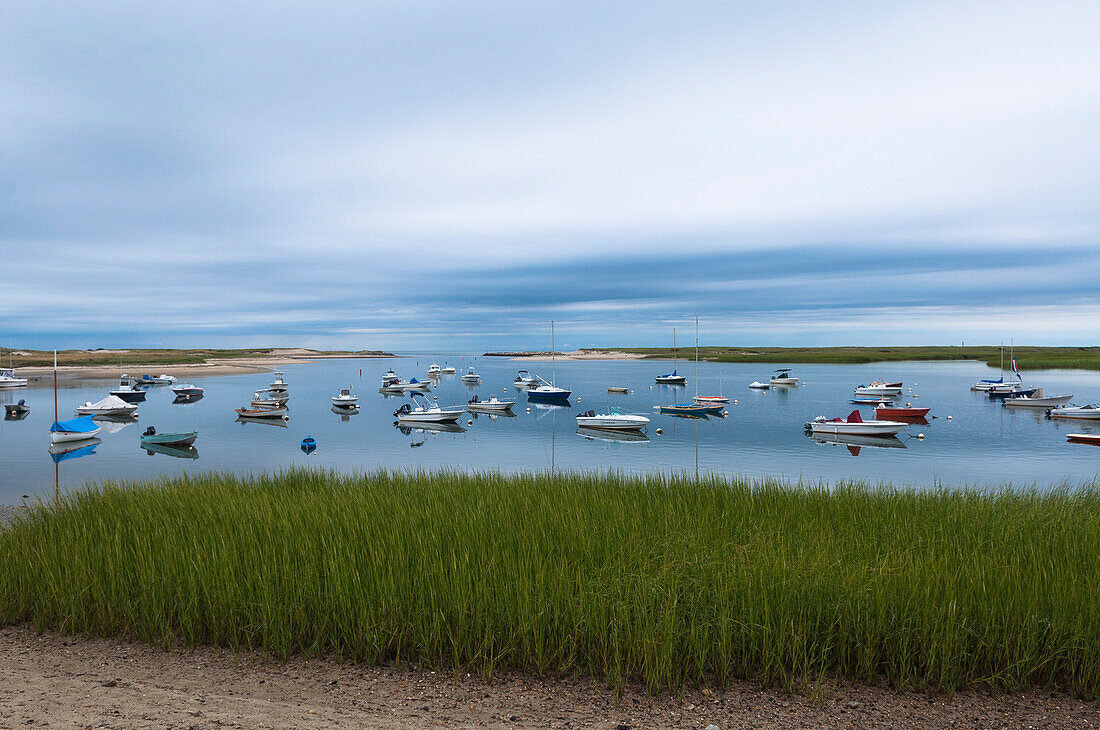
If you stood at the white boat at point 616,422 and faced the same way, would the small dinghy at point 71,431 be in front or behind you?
behind

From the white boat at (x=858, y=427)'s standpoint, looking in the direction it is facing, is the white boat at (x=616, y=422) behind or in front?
behind

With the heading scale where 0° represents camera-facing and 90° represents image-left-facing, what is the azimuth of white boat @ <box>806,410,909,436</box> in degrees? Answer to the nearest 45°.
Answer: approximately 270°

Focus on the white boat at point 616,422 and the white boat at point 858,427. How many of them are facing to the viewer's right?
2

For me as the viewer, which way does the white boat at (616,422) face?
facing to the right of the viewer

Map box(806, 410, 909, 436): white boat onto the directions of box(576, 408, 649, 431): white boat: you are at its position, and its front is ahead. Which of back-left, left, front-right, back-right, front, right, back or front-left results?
front

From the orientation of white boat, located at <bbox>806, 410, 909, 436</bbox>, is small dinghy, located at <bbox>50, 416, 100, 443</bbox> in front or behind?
behind
